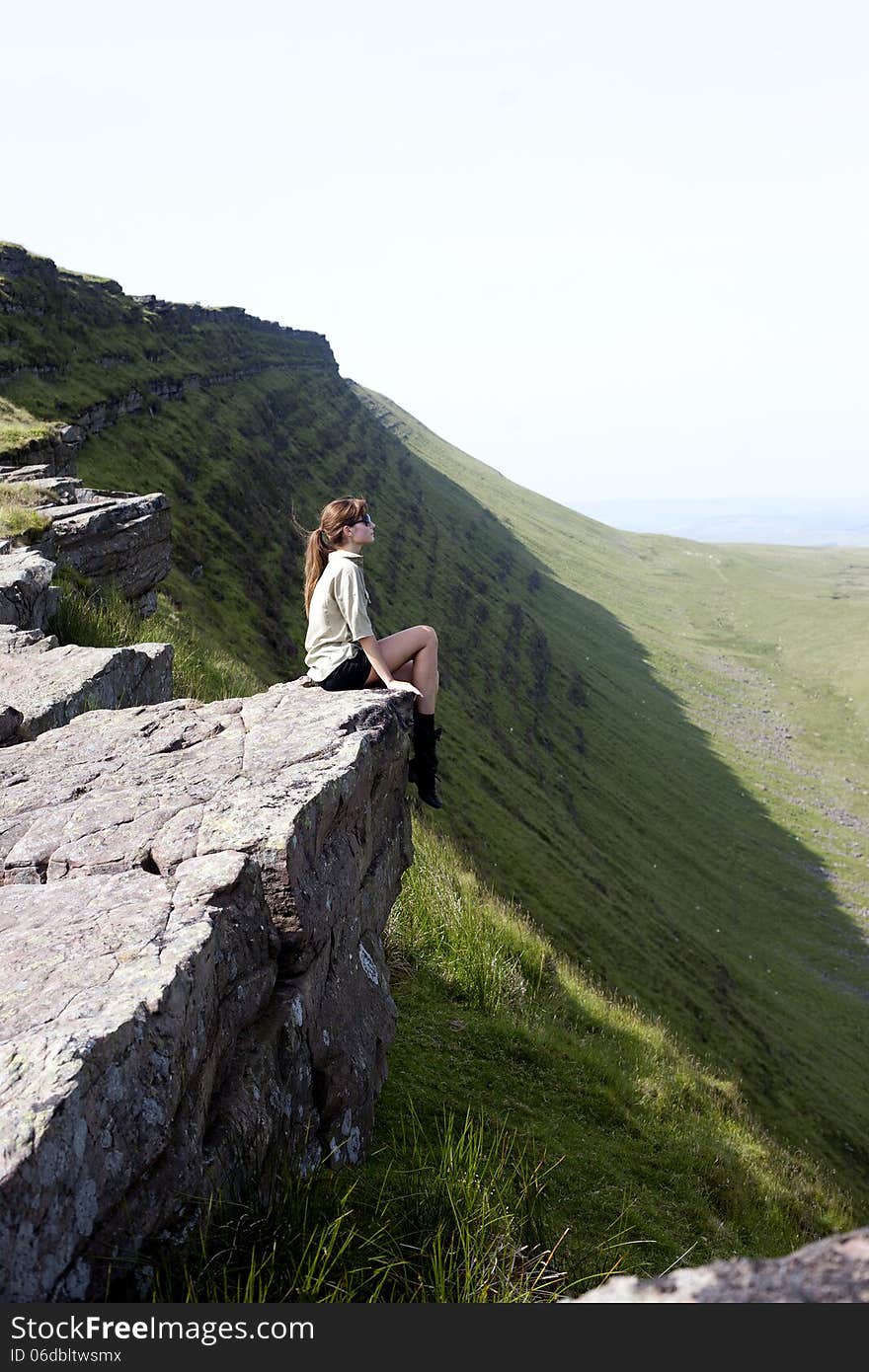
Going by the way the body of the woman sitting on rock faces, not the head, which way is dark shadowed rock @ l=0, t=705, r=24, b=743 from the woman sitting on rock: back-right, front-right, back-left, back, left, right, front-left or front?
back

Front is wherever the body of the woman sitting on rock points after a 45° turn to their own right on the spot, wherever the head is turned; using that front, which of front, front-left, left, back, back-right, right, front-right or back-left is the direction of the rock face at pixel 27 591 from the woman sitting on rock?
back

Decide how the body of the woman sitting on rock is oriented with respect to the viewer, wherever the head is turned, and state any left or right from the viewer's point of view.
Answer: facing to the right of the viewer

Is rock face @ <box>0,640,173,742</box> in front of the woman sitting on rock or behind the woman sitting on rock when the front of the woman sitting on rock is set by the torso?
behind

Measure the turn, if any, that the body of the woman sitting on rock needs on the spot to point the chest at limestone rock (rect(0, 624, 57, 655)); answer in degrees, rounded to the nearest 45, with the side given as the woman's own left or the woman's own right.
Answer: approximately 135° to the woman's own left

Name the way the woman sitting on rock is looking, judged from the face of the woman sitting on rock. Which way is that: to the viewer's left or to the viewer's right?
to the viewer's right
